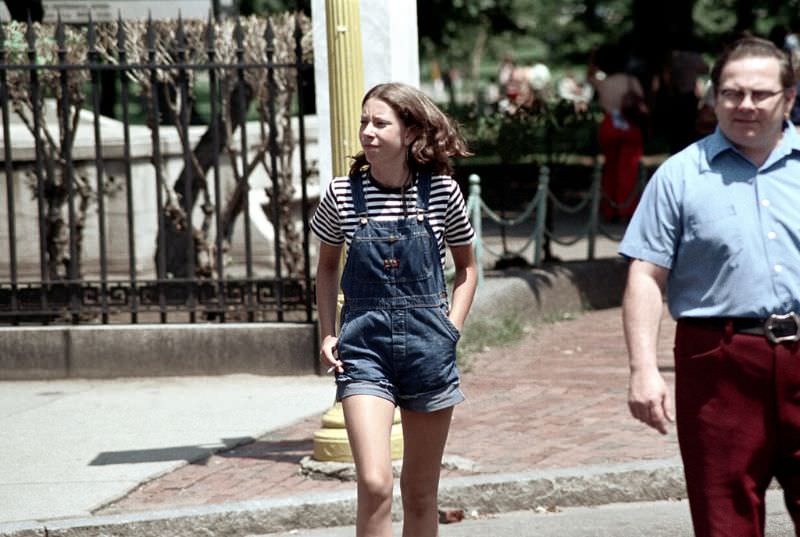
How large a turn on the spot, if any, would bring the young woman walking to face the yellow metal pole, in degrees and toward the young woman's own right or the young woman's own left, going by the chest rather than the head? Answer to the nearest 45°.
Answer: approximately 180°

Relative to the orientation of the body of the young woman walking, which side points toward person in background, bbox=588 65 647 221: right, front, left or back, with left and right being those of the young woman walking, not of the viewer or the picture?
back

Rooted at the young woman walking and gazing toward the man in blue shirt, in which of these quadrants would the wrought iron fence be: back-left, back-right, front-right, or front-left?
back-left

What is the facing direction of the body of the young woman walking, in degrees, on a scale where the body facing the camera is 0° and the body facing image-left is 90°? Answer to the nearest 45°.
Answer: approximately 0°

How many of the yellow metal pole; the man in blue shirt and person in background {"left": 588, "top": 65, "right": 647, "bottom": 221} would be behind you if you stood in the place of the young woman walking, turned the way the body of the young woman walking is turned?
2

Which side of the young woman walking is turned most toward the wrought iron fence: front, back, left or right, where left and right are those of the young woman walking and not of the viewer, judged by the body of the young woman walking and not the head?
back

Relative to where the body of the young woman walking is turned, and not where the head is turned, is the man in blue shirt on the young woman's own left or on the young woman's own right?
on the young woman's own left

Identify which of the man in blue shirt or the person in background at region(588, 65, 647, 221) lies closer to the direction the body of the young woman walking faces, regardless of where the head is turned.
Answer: the man in blue shirt

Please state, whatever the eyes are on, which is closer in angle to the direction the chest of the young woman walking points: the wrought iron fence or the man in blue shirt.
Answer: the man in blue shirt
